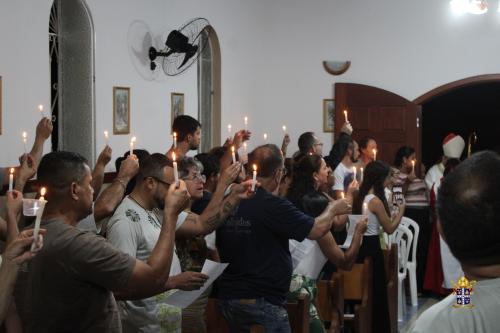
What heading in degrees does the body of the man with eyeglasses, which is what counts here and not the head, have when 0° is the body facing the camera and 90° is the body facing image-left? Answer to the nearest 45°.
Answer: approximately 270°

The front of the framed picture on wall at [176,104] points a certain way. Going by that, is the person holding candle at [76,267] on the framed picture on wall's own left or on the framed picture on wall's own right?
on the framed picture on wall's own right

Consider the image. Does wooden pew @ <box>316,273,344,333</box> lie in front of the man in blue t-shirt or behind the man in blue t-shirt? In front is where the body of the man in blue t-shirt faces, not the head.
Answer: in front

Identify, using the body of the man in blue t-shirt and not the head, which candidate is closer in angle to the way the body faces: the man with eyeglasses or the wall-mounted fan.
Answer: the wall-mounted fan

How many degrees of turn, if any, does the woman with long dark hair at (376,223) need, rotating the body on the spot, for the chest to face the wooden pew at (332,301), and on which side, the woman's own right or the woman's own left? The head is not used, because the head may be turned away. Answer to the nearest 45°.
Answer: approximately 90° to the woman's own right
